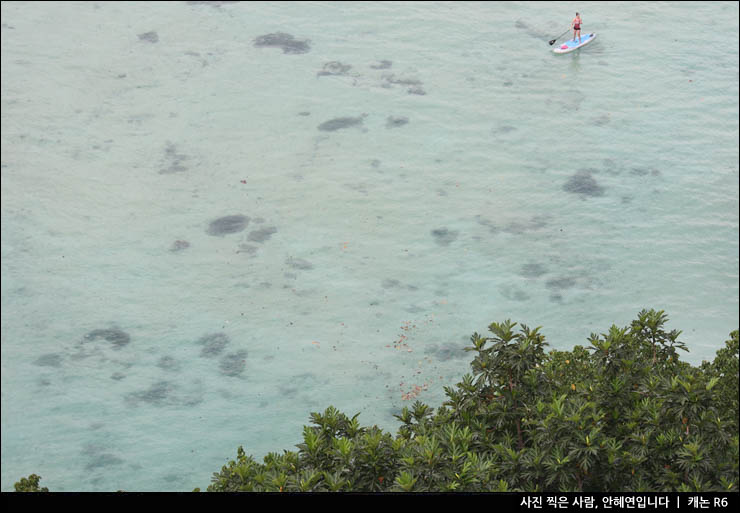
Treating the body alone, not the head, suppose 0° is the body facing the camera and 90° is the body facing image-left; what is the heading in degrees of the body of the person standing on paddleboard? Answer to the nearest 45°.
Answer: approximately 45°

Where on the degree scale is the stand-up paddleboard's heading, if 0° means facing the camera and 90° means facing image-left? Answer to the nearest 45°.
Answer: approximately 45°

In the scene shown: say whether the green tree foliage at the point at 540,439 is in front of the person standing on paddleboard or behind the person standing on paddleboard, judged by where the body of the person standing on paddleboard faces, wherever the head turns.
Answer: in front
